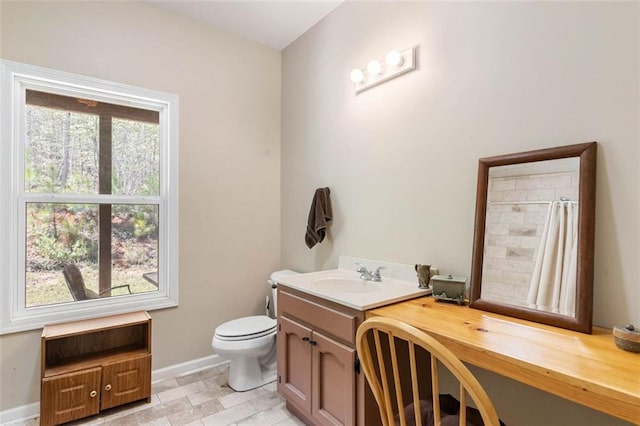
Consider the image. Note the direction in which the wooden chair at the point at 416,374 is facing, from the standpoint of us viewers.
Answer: facing away from the viewer and to the right of the viewer

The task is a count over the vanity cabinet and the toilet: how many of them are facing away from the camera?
0

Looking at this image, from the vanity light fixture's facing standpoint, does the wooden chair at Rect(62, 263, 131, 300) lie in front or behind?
in front

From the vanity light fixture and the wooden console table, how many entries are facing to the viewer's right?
0

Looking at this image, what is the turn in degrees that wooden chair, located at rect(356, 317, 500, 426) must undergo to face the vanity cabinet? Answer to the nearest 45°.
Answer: approximately 90° to its left

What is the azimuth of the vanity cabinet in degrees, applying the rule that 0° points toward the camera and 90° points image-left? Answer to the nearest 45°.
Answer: approximately 45°

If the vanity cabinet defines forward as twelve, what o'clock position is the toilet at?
The toilet is roughly at 3 o'clock from the vanity cabinet.

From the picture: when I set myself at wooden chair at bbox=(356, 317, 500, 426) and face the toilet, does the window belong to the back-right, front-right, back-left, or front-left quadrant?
front-left

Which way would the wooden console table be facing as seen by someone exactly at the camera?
facing the viewer and to the left of the viewer

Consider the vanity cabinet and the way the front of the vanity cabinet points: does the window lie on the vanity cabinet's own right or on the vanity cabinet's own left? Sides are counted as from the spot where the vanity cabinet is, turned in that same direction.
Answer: on the vanity cabinet's own right

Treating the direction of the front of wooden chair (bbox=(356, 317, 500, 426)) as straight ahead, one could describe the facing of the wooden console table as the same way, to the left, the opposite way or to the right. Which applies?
the opposite way
